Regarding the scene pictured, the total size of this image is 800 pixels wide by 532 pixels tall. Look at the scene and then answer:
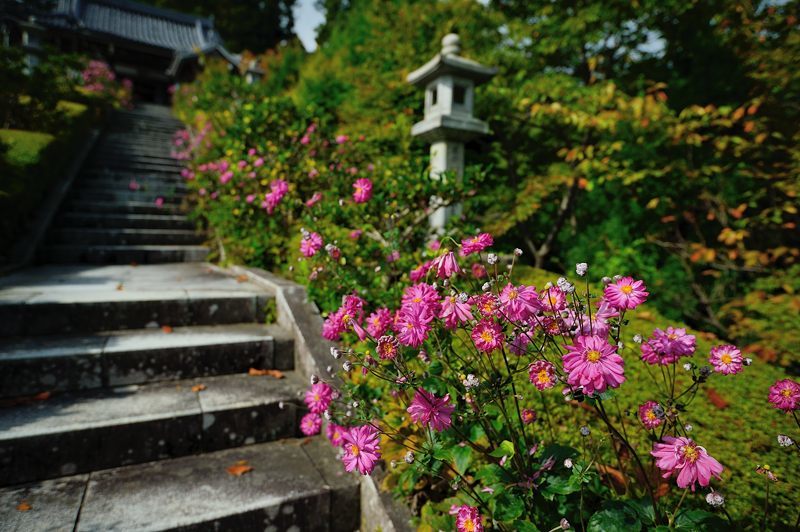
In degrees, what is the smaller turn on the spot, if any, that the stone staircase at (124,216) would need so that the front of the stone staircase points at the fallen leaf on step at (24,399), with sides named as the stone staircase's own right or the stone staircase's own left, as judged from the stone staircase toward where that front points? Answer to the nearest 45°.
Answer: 0° — it already faces it

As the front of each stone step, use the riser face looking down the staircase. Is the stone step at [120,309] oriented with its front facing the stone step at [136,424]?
yes

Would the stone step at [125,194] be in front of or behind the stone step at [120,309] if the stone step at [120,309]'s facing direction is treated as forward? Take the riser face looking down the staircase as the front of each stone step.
behind

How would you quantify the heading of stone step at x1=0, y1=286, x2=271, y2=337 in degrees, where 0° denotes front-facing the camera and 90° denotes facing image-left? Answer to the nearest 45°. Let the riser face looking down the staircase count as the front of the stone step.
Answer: approximately 0°

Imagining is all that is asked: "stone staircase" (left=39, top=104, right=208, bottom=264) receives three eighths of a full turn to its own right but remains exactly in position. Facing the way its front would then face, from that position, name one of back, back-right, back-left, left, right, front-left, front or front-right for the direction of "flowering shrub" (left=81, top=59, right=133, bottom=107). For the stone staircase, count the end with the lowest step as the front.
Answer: front-right

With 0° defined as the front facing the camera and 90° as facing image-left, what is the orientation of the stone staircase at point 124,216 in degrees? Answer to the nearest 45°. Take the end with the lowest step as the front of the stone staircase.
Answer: approximately 0°

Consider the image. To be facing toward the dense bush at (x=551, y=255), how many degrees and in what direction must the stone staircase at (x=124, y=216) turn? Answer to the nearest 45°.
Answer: approximately 45° to its left

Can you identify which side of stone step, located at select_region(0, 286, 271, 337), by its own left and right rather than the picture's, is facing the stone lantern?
left

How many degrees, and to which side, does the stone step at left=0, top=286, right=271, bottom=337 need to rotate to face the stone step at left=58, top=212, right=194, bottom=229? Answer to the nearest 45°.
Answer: approximately 180°

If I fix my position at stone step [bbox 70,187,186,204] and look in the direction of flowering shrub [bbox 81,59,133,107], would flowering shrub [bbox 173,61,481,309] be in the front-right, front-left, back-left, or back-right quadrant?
back-right

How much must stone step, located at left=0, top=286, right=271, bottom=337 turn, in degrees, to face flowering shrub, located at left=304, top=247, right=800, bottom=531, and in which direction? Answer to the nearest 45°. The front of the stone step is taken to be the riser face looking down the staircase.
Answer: approximately 45° to its left
